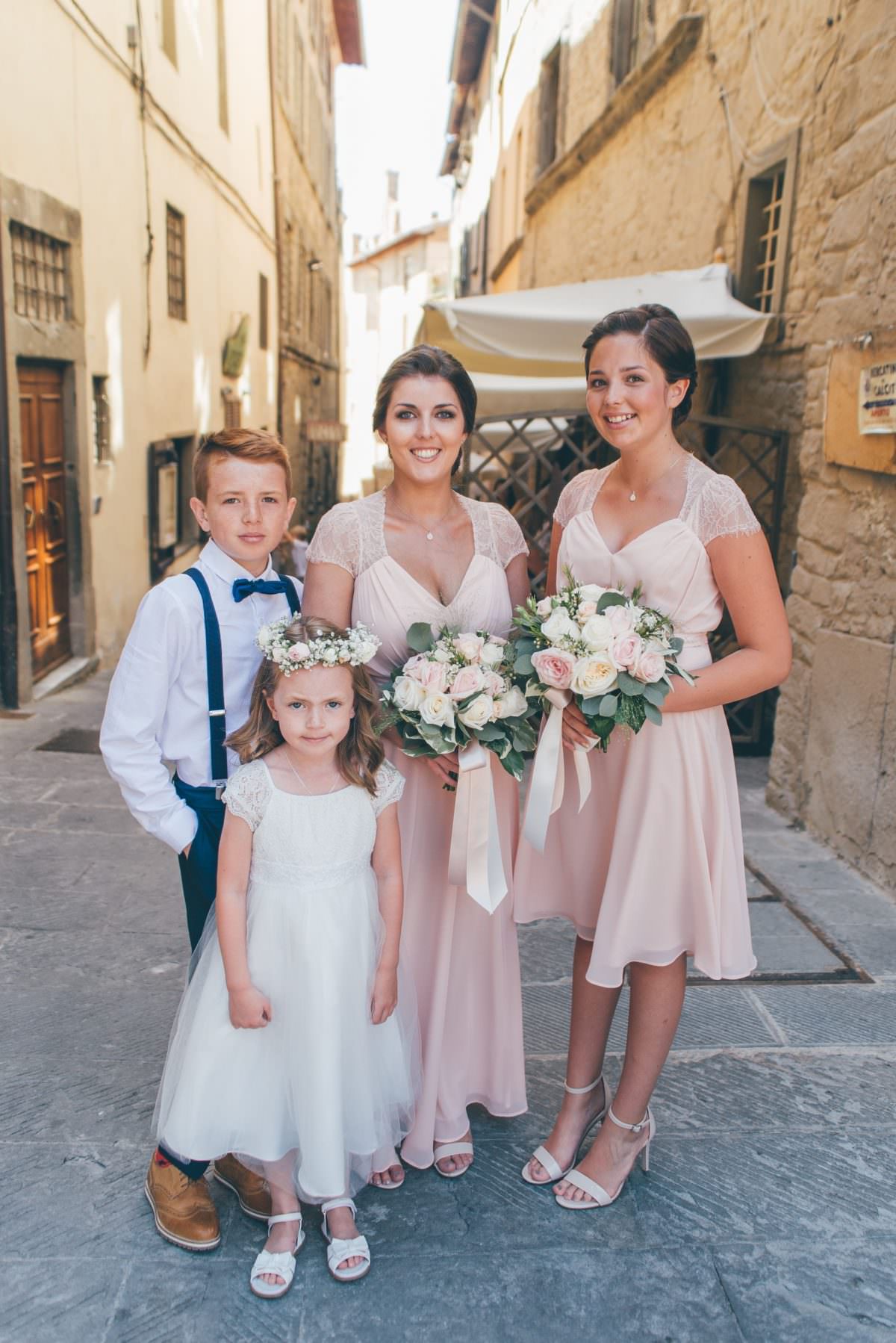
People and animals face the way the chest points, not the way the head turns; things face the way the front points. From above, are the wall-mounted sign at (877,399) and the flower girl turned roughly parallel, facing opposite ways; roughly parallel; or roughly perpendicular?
roughly perpendicular

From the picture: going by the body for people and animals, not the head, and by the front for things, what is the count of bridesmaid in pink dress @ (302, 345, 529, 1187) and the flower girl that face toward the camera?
2

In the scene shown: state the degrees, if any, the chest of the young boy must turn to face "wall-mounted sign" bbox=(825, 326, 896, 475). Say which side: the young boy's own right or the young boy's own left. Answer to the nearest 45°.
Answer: approximately 90° to the young boy's own left

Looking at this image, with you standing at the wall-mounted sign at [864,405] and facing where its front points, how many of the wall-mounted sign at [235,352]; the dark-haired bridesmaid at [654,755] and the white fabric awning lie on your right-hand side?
2

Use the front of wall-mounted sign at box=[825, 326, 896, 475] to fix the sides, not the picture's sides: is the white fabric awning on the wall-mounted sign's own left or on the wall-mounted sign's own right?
on the wall-mounted sign's own right

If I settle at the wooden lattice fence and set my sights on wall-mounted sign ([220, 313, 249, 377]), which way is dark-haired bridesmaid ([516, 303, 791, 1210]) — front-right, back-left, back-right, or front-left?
back-left

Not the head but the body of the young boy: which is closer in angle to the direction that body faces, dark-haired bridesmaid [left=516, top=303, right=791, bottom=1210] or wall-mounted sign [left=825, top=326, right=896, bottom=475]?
the dark-haired bridesmaid

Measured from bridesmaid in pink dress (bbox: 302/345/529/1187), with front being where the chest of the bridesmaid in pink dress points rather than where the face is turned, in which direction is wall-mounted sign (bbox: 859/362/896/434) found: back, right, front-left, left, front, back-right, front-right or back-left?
back-left

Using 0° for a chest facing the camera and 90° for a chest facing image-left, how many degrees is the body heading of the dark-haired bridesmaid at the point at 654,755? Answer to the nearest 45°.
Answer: approximately 45°

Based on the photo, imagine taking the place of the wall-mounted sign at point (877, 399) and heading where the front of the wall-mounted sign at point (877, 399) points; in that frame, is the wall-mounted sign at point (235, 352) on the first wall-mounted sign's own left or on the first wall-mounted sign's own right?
on the first wall-mounted sign's own right

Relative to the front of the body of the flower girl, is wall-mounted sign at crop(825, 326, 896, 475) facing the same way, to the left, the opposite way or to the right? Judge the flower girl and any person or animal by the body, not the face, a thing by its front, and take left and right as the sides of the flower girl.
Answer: to the right

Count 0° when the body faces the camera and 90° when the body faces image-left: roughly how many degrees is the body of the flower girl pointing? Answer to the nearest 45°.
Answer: approximately 0°

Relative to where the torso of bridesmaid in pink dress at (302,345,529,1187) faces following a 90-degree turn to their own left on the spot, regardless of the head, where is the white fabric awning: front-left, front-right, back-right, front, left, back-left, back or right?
left

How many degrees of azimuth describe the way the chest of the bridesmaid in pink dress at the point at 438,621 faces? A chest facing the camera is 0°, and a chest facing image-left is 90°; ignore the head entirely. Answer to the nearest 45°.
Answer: approximately 0°
